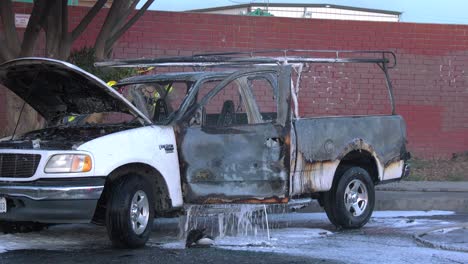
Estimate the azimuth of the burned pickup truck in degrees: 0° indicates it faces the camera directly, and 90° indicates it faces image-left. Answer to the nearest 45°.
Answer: approximately 45°
